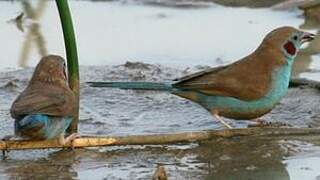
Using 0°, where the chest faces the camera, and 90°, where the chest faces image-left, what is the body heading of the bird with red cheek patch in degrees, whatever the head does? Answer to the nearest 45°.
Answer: approximately 270°

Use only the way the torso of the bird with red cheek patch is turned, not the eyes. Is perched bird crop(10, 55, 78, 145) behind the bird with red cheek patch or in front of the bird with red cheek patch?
behind
